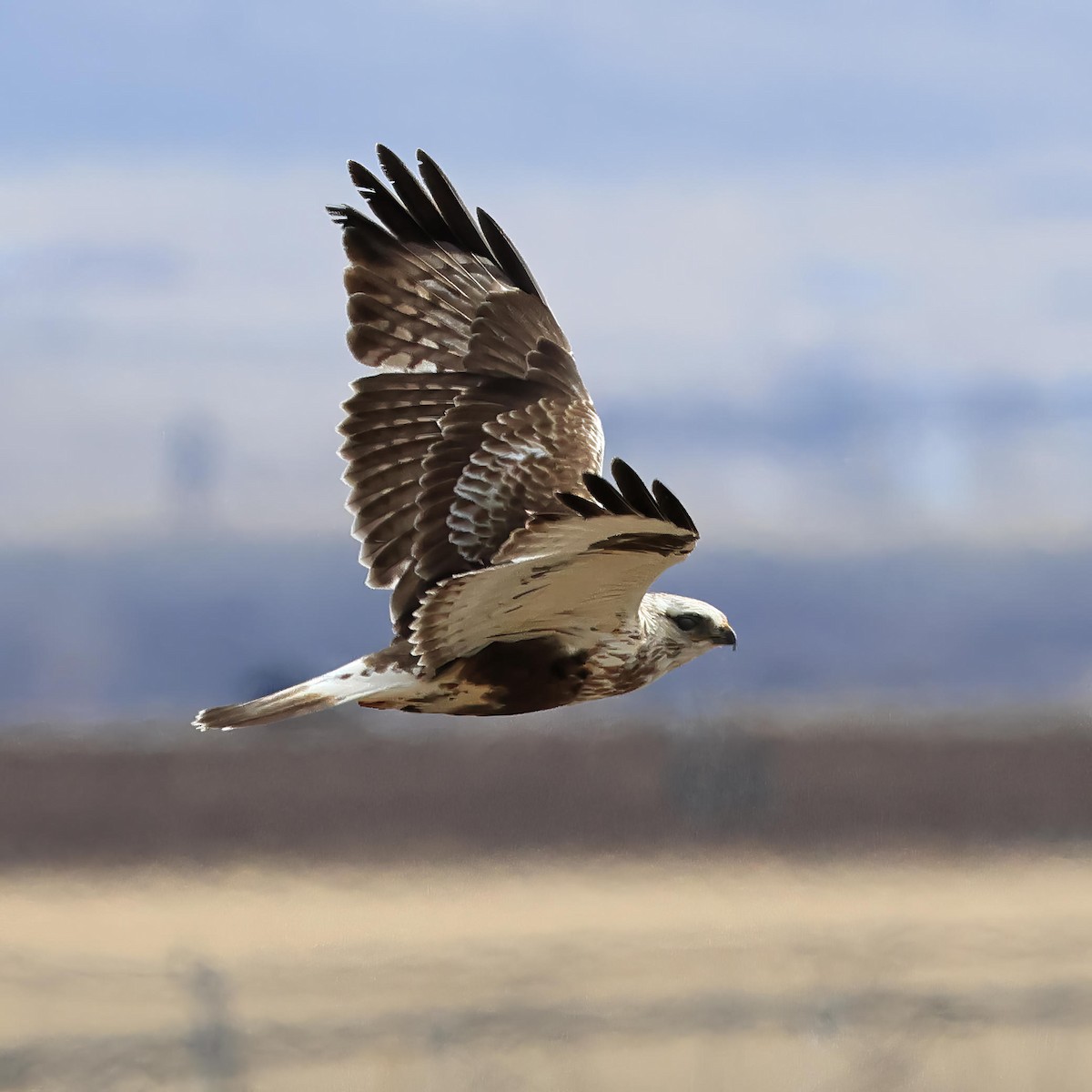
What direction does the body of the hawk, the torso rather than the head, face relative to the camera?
to the viewer's right
